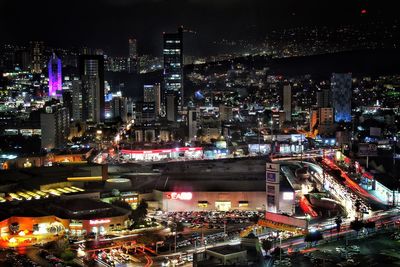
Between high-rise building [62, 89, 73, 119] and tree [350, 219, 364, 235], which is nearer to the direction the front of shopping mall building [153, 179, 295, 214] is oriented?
the tree

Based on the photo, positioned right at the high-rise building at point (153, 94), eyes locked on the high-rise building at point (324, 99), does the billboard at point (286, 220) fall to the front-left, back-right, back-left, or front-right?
front-right

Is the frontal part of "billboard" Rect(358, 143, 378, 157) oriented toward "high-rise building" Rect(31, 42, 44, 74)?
no

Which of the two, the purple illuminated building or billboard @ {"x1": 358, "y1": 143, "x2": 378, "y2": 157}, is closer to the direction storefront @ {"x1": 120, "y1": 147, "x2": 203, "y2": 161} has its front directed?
the billboard

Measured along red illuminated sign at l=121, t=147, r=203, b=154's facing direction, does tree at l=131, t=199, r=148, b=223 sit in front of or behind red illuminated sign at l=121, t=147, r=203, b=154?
in front

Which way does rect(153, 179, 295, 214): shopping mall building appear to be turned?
toward the camera

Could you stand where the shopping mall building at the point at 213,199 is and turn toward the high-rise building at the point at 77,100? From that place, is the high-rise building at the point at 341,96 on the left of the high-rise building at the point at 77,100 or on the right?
right

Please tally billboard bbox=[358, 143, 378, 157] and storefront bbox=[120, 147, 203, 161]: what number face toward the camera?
2

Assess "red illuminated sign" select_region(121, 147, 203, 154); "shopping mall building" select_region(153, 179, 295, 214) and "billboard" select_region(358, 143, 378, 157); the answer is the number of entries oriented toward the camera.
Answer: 3

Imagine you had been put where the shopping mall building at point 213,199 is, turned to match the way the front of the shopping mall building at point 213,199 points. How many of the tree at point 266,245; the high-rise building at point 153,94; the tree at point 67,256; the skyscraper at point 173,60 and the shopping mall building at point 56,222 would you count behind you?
2

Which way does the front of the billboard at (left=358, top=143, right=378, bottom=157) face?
toward the camera

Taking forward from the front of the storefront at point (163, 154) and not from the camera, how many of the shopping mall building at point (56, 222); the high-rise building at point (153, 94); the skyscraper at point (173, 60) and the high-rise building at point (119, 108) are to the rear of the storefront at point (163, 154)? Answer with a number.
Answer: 3

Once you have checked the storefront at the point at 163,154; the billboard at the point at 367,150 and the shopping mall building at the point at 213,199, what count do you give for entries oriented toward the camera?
3

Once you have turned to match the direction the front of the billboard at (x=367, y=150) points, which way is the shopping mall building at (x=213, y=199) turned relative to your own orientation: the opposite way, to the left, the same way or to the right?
the same way

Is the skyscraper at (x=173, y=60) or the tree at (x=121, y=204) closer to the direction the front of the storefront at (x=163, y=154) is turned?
the tree

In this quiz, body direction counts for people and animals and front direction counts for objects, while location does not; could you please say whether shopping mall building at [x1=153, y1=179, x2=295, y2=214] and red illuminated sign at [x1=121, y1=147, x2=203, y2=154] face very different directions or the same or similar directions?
same or similar directions

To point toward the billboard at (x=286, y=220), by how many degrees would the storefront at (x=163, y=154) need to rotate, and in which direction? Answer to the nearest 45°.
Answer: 0° — it already faces it

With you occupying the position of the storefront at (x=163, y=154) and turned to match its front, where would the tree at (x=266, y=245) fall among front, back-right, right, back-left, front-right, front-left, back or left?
front
